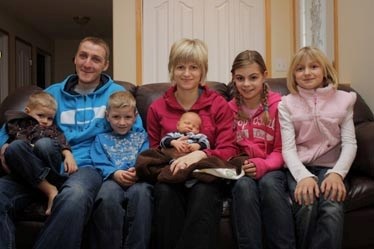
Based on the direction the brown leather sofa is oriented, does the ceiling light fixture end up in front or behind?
behind

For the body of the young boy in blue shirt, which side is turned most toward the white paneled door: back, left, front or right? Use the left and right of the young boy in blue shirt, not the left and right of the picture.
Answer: back

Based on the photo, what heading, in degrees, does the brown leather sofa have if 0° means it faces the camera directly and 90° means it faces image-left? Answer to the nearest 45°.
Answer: approximately 0°

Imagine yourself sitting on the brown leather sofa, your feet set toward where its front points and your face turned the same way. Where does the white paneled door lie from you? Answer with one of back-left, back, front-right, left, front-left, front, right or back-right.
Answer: back

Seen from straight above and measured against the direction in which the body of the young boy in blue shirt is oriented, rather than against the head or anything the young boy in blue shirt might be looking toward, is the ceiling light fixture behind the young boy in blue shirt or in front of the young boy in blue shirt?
behind
